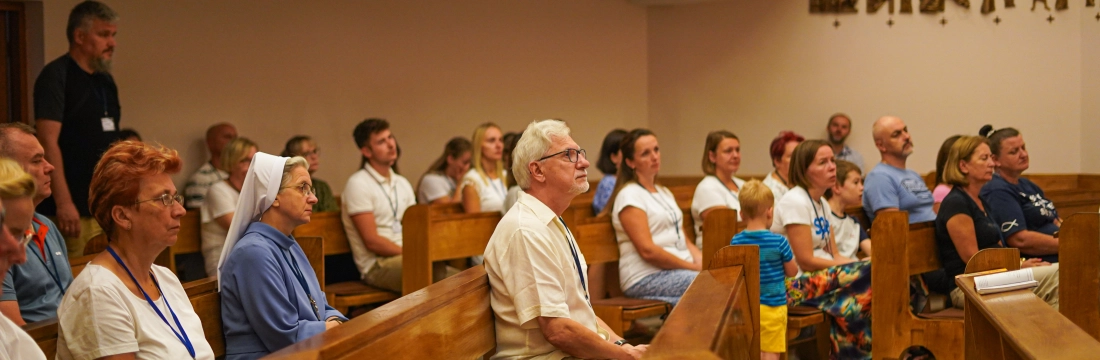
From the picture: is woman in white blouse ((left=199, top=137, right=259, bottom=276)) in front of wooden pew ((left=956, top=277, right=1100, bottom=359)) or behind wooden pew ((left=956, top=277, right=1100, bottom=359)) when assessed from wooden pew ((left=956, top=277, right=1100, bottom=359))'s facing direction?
behind

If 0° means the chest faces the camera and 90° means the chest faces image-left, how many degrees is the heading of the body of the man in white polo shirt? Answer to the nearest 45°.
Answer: approximately 315°

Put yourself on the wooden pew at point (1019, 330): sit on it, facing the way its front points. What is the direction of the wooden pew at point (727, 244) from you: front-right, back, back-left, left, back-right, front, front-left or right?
back

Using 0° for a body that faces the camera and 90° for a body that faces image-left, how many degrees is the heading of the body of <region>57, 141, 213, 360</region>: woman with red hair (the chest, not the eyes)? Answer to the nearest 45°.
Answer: approximately 315°

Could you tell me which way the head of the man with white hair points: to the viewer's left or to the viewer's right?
to the viewer's right

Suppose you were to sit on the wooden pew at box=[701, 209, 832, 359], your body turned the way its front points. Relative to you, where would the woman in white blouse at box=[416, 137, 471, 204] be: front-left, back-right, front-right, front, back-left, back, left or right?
back

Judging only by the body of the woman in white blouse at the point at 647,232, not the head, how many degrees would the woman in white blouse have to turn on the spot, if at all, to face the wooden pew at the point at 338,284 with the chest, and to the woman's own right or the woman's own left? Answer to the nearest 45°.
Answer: approximately 135° to the woman's own right

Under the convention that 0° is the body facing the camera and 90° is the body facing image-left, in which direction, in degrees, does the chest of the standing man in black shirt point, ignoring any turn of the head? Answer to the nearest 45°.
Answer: approximately 315°

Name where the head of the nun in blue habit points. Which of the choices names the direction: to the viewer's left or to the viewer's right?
to the viewer's right
